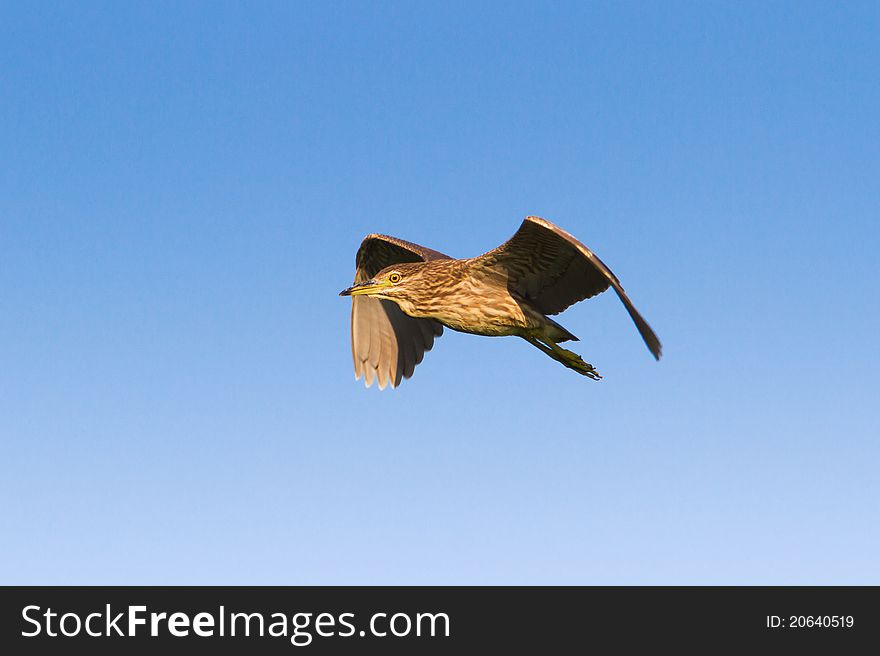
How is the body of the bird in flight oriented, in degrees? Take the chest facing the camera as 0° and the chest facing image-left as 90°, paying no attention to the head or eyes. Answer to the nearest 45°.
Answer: approximately 45°
